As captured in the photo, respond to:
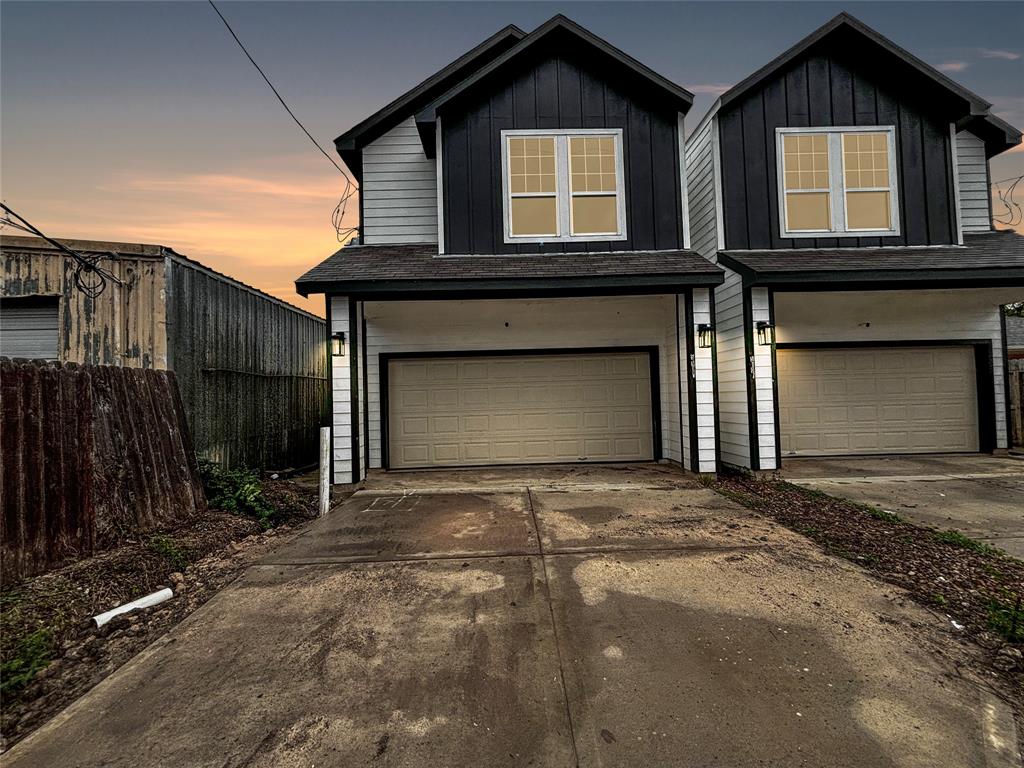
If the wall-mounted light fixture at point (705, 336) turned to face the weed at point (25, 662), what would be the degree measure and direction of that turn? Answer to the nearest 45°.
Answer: approximately 45° to its right

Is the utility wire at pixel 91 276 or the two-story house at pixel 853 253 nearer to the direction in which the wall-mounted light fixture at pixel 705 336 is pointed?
the utility wire

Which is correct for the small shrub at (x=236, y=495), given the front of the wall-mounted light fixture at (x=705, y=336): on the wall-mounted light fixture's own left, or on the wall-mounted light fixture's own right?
on the wall-mounted light fixture's own right

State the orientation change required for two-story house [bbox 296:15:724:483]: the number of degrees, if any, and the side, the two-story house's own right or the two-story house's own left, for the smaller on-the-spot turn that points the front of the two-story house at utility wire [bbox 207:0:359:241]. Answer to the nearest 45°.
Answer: approximately 135° to the two-story house's own right

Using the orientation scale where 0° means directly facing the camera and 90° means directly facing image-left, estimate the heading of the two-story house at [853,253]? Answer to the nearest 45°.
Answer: approximately 0°

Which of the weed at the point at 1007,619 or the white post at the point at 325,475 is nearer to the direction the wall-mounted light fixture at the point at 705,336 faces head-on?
the weed

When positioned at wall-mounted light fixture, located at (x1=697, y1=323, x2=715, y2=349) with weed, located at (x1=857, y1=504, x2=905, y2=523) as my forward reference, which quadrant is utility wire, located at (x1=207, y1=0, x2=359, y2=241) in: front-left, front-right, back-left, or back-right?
back-right
